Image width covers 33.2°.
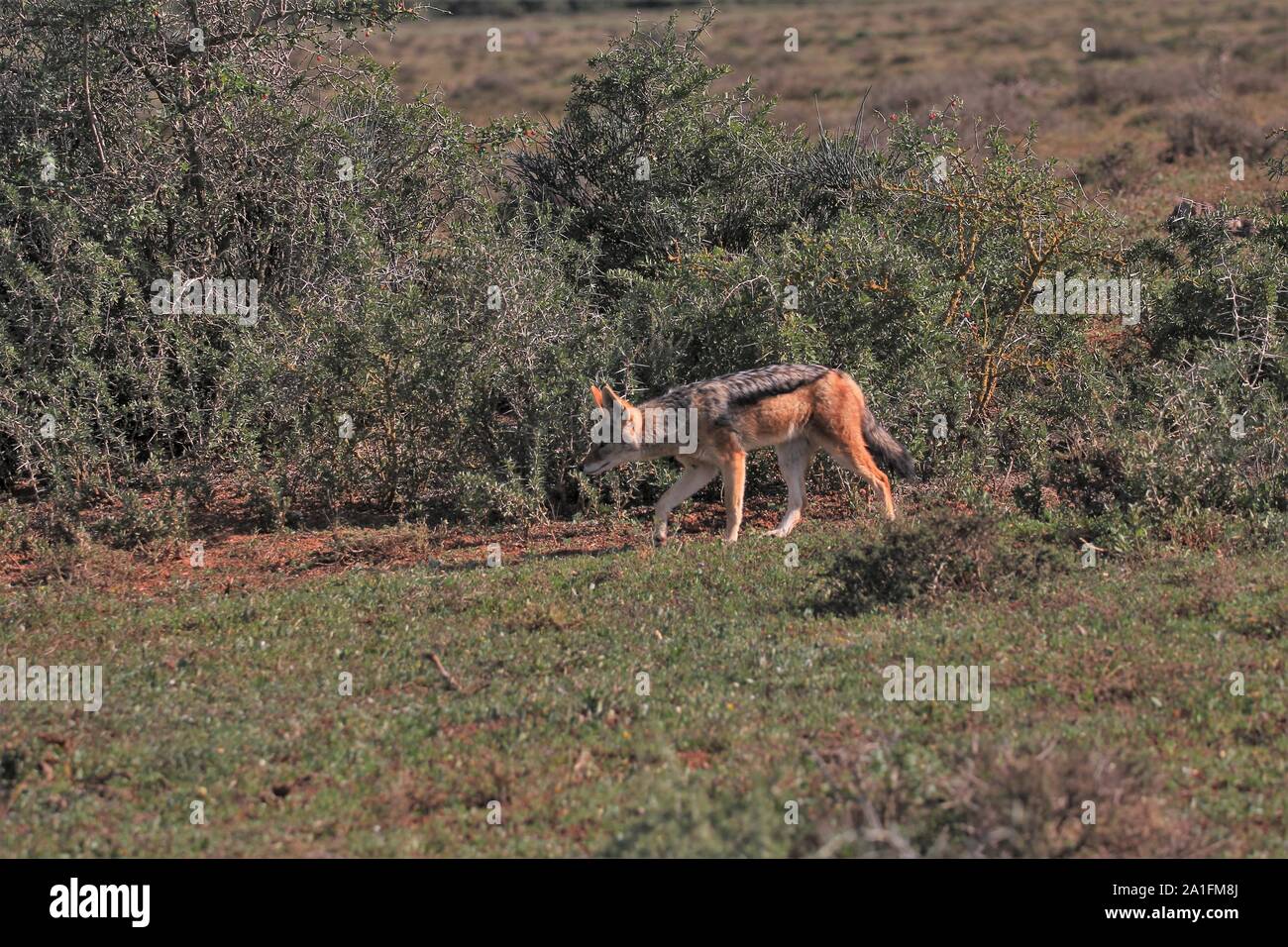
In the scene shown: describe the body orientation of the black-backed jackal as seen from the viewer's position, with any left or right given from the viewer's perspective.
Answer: facing to the left of the viewer
